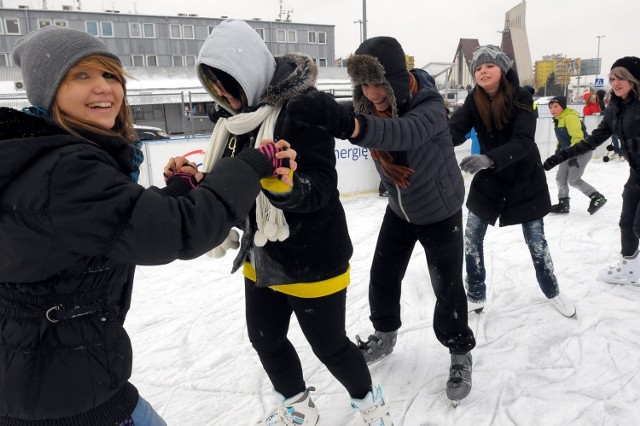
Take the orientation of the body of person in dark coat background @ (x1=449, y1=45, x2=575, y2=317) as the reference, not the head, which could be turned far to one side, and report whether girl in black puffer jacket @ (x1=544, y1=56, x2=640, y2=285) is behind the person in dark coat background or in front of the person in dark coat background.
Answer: behind

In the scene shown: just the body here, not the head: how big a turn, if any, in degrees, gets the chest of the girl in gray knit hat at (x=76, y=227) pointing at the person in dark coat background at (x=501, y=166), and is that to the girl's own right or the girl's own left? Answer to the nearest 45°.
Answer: approximately 45° to the girl's own left

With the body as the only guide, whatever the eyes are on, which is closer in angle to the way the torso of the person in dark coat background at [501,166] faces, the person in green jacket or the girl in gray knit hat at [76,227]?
the girl in gray knit hat

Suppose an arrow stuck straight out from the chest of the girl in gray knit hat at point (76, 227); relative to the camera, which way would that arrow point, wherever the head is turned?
to the viewer's right

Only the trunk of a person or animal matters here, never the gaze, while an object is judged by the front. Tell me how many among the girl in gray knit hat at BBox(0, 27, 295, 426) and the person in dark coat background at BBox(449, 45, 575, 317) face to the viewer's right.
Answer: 1

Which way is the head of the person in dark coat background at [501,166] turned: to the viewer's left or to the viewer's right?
to the viewer's left
